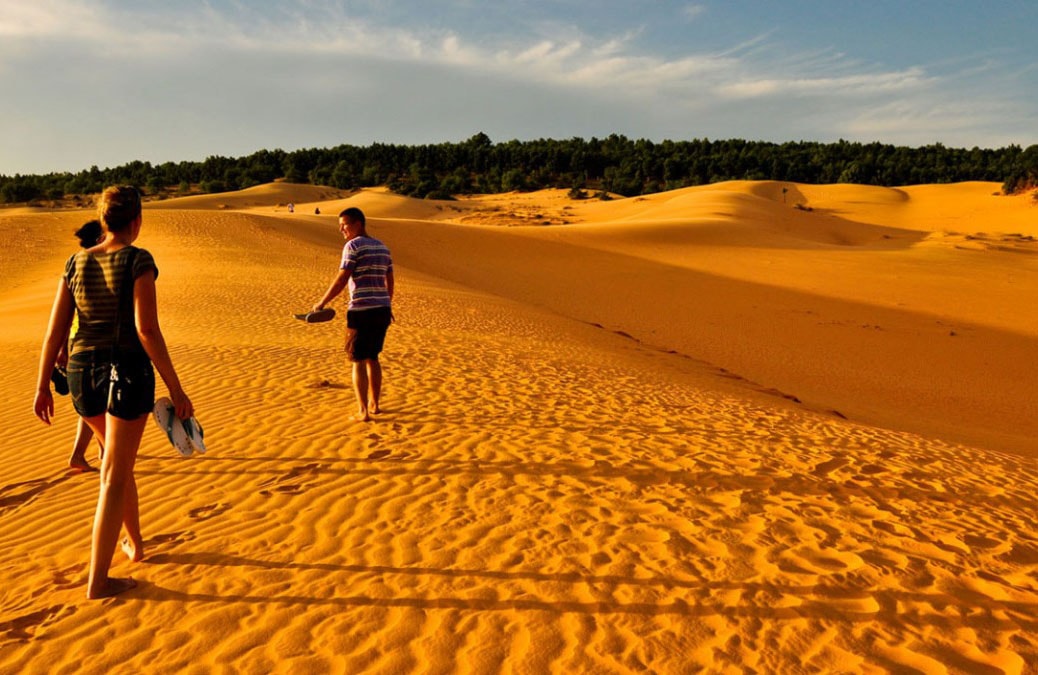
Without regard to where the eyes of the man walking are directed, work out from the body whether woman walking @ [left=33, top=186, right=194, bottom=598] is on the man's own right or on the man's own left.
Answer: on the man's own left

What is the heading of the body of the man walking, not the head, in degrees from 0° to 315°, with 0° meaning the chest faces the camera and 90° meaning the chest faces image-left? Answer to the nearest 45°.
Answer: approximately 135°
